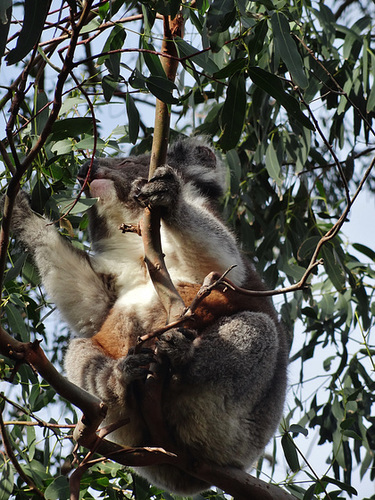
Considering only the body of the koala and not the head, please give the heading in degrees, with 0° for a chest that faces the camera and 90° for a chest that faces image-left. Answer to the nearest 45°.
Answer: approximately 45°
